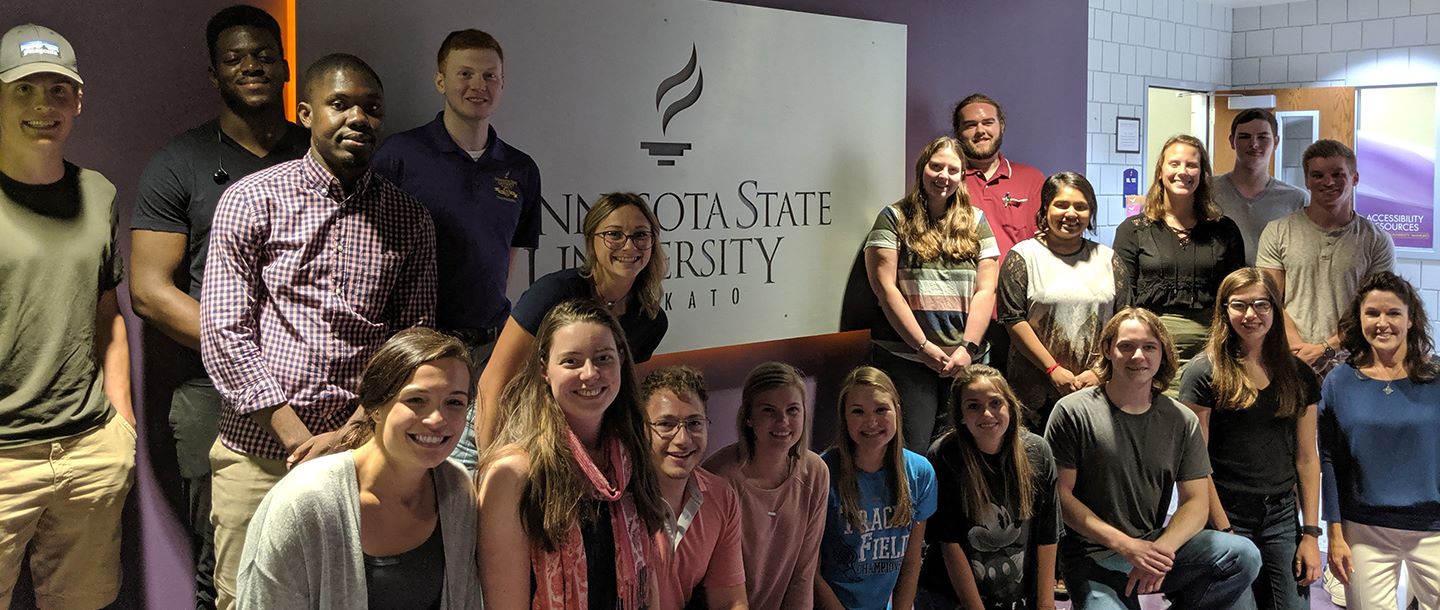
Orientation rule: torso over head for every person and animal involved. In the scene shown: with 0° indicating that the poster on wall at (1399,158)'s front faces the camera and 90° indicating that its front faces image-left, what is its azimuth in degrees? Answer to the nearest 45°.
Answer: approximately 0°

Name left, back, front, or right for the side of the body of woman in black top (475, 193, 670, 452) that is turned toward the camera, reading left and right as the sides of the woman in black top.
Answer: front

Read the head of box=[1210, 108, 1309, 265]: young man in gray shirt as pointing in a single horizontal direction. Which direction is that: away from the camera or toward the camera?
toward the camera

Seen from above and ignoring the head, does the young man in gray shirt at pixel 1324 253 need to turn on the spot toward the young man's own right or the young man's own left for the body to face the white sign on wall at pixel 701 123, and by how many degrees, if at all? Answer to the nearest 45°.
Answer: approximately 45° to the young man's own right

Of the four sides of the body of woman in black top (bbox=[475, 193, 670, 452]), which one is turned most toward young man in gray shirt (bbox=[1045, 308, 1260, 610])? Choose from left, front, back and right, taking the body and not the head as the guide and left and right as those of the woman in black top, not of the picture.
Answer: left

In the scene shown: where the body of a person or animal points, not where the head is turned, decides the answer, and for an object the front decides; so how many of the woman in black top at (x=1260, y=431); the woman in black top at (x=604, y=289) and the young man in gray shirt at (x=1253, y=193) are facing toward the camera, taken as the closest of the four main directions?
3

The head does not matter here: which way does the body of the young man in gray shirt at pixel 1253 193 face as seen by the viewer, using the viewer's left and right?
facing the viewer

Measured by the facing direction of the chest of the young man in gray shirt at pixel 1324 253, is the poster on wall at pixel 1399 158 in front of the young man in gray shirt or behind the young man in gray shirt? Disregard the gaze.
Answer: behind

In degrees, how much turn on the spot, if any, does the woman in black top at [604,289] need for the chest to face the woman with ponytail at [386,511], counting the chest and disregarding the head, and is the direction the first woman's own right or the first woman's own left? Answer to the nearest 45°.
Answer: approximately 45° to the first woman's own right

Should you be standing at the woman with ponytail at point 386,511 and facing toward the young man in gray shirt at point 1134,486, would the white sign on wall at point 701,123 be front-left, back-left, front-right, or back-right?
front-left

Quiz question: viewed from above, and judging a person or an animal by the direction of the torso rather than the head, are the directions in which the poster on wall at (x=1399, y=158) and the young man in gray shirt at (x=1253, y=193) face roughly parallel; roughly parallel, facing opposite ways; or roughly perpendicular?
roughly parallel

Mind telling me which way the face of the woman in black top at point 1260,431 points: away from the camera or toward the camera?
toward the camera
